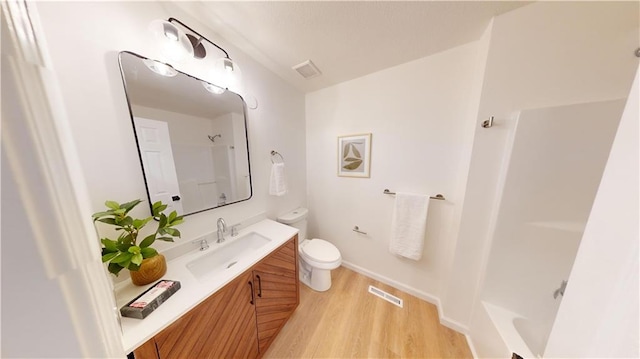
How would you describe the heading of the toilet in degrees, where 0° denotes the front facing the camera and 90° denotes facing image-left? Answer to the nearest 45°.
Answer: approximately 315°

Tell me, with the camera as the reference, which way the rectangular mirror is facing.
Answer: facing the viewer and to the right of the viewer

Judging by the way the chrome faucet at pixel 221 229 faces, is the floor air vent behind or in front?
in front

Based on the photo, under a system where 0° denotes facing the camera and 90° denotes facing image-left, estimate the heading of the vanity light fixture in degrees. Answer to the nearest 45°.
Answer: approximately 315°

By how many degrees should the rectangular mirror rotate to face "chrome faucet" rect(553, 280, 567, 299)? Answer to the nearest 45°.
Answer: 0° — it already faces it

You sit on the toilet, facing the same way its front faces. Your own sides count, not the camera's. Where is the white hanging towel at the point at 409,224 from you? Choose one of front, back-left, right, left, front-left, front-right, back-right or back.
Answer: front-left

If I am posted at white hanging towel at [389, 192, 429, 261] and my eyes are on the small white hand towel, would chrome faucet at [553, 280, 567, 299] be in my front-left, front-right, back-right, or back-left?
back-left

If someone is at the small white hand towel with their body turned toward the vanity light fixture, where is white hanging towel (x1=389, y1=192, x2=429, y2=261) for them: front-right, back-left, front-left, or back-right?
back-left
